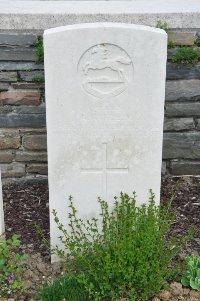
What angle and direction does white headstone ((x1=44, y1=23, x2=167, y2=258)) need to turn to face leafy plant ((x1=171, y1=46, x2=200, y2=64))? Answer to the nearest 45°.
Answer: approximately 135° to its left

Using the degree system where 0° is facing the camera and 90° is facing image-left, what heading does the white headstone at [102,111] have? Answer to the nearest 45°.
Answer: approximately 0°

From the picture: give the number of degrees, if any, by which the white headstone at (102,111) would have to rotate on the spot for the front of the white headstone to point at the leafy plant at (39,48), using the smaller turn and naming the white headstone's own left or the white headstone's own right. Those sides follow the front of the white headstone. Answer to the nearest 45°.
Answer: approximately 135° to the white headstone's own right
